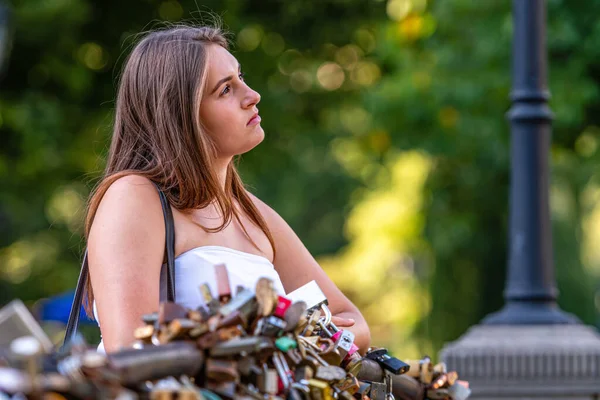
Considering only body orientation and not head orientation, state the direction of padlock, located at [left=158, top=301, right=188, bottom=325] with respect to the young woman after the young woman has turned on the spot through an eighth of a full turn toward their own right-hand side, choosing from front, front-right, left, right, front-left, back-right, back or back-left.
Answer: front

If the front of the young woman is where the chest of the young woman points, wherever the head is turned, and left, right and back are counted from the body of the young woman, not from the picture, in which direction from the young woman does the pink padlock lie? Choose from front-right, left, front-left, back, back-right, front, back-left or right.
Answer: front

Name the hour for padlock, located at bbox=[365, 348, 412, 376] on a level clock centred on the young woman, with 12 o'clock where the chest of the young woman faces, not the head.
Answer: The padlock is roughly at 11 o'clock from the young woman.

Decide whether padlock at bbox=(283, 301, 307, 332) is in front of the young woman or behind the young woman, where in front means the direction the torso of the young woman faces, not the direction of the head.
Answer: in front

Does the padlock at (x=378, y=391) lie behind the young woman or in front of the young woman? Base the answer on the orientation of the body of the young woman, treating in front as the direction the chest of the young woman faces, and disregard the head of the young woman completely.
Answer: in front

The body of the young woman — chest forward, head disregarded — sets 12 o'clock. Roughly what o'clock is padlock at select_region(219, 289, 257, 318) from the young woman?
The padlock is roughly at 1 o'clock from the young woman.

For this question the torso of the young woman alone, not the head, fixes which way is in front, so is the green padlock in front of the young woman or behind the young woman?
in front

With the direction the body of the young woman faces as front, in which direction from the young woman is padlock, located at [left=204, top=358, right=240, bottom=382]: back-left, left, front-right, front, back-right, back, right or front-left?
front-right

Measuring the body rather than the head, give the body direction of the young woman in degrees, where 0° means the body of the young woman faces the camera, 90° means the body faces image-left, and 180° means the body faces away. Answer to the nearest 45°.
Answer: approximately 315°

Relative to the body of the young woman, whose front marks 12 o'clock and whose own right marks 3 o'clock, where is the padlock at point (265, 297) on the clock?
The padlock is roughly at 1 o'clock from the young woman.

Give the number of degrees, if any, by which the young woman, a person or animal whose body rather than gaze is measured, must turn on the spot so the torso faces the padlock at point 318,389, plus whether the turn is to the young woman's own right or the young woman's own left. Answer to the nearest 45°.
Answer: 0° — they already face it

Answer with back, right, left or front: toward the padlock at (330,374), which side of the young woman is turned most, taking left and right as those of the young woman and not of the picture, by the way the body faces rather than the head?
front
